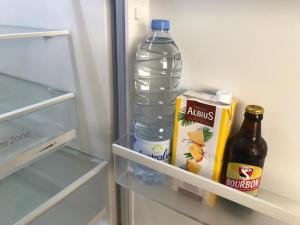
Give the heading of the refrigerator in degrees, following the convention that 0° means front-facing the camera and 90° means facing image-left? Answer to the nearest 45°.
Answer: approximately 315°
